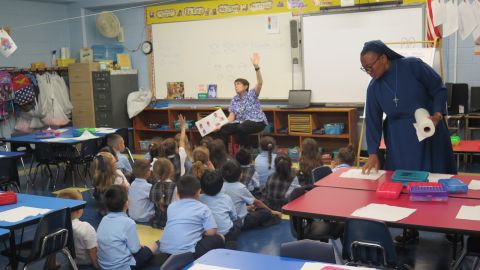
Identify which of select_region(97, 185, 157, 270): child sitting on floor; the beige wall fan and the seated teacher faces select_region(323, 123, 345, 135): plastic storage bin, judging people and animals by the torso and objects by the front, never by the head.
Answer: the child sitting on floor

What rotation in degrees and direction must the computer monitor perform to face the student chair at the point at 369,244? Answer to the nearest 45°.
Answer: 0° — it already faces it

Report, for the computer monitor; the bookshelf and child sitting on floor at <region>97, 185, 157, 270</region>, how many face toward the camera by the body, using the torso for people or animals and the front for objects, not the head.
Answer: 2

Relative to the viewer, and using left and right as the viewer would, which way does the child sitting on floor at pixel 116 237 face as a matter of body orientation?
facing away from the viewer and to the right of the viewer

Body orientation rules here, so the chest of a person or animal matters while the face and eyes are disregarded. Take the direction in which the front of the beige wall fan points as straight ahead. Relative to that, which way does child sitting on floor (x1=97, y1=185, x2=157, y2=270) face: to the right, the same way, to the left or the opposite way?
the opposite way

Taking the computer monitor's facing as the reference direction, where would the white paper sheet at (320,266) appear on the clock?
The white paper sheet is roughly at 12 o'clock from the computer monitor.

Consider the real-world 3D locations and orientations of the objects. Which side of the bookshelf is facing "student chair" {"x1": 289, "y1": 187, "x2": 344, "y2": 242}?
front

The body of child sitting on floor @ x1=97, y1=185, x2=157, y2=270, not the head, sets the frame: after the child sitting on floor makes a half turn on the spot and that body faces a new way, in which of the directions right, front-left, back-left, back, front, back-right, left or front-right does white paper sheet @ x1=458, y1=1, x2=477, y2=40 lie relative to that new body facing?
back-left

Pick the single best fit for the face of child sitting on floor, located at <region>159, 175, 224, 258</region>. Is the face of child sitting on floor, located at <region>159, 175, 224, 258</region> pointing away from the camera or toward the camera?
away from the camera

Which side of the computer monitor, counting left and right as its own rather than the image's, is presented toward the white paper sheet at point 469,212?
front

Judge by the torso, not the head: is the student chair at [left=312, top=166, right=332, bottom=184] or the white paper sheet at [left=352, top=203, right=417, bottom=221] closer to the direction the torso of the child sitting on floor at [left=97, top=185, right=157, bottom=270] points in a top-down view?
the student chair

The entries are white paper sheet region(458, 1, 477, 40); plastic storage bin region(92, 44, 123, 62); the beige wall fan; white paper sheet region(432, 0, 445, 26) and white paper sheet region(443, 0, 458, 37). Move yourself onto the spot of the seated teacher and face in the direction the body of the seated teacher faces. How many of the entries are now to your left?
3

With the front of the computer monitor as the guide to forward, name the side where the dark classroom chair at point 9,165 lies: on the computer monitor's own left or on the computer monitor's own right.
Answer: on the computer monitor's own right
